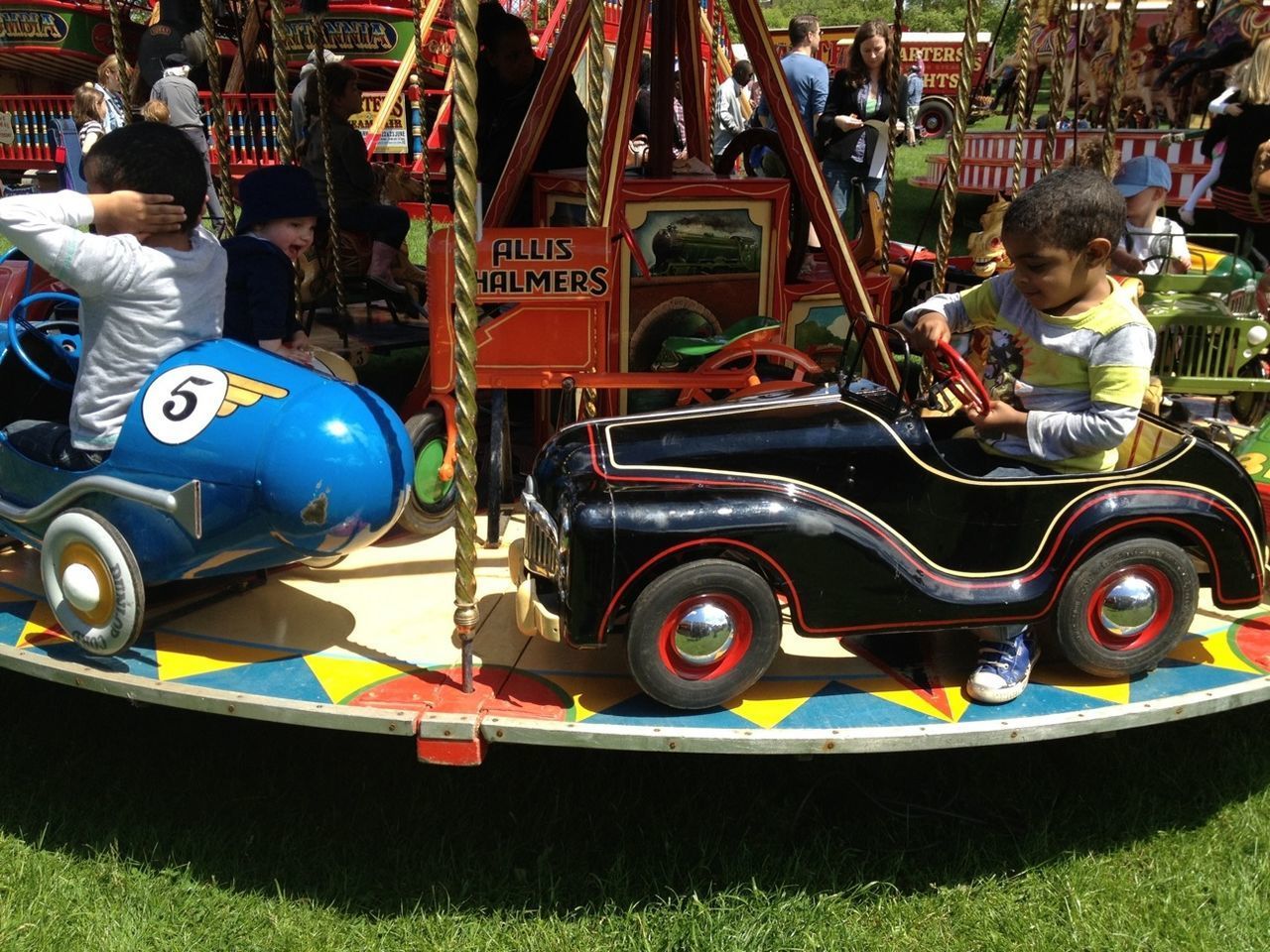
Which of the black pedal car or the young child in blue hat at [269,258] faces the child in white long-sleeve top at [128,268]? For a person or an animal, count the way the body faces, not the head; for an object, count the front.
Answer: the black pedal car

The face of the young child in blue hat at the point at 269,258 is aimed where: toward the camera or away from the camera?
toward the camera

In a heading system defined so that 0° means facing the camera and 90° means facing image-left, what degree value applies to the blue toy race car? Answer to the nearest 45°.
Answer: approximately 135°

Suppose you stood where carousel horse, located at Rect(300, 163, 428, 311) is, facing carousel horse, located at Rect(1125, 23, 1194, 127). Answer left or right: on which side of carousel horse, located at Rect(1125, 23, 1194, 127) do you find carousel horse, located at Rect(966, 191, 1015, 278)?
right

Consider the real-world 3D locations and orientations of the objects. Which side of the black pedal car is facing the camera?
left

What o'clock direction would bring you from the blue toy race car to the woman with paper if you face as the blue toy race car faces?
The woman with paper is roughly at 3 o'clock from the blue toy race car.

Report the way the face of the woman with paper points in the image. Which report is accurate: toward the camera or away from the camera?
toward the camera
